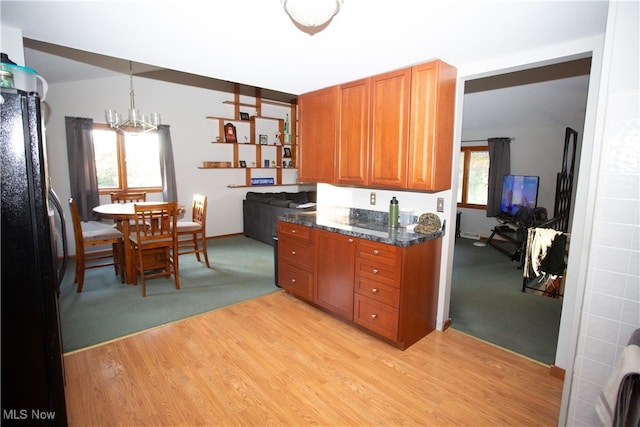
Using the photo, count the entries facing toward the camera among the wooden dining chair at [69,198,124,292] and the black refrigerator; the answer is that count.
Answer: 0

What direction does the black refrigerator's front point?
to the viewer's right

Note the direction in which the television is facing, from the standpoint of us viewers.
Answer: facing the viewer

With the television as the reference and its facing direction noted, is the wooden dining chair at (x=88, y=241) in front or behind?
in front

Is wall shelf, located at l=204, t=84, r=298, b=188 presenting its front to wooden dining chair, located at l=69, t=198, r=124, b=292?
no

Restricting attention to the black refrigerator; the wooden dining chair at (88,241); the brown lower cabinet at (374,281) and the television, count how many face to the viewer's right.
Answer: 2

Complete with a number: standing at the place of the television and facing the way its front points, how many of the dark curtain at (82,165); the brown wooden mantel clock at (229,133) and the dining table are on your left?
0

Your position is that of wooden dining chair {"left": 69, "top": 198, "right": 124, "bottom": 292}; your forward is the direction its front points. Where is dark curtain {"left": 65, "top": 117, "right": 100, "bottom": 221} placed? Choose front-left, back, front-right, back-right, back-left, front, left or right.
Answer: left

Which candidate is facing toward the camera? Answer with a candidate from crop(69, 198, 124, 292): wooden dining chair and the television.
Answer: the television

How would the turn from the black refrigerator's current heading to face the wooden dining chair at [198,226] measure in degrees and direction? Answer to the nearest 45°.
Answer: approximately 45° to its left

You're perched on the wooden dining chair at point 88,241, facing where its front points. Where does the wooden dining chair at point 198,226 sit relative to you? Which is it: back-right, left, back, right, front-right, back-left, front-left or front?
front

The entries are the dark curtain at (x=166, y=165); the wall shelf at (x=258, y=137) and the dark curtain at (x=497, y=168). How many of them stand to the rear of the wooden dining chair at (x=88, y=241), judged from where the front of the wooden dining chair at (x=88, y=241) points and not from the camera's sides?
0

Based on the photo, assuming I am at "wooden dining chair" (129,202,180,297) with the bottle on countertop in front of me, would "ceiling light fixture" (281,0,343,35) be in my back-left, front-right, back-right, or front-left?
front-right

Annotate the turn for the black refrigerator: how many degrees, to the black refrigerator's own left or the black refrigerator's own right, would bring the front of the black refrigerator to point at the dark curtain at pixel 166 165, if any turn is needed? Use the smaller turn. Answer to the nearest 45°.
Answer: approximately 45° to the black refrigerator's own left

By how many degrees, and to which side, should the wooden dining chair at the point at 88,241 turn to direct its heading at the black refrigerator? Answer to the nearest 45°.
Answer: approximately 90° to its right

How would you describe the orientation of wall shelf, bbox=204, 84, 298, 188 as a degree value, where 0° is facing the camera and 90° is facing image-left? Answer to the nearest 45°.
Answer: approximately 315°

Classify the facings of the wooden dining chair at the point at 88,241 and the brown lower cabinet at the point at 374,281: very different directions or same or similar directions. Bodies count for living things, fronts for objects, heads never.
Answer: very different directions

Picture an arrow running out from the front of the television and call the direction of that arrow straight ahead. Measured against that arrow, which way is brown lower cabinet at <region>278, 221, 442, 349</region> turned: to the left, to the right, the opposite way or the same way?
the same way

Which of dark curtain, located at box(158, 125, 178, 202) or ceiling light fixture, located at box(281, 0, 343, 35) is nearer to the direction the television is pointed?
the ceiling light fixture

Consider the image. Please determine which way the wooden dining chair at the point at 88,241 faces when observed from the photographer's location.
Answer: facing to the right of the viewer
